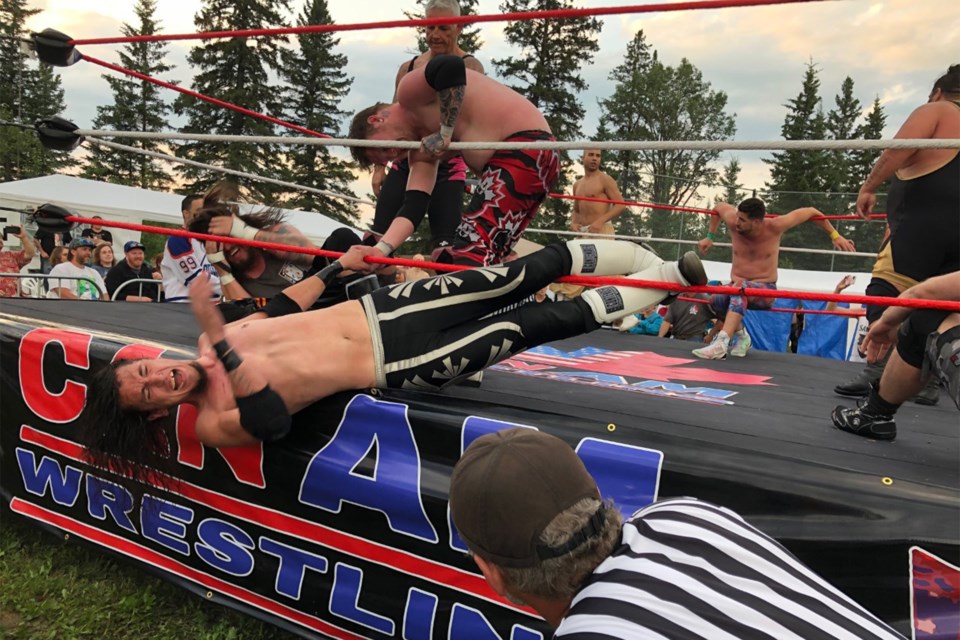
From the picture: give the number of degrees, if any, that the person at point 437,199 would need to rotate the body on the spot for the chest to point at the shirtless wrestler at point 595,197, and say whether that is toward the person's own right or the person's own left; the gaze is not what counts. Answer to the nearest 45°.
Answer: approximately 135° to the person's own left

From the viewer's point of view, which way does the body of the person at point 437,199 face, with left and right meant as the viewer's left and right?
facing the viewer

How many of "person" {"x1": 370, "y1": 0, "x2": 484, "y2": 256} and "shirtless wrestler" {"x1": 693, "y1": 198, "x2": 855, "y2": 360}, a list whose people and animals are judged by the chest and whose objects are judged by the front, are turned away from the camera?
0

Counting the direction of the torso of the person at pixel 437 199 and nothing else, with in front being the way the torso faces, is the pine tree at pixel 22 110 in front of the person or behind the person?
behind

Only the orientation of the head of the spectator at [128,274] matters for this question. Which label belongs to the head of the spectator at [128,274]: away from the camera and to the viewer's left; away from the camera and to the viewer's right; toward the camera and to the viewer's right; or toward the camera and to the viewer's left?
toward the camera and to the viewer's right

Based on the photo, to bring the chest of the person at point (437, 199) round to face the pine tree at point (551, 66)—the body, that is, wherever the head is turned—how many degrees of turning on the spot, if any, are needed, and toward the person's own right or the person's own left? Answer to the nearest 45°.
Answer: approximately 180°

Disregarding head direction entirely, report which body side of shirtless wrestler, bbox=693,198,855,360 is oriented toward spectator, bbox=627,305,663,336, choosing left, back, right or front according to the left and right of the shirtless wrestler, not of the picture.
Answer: right

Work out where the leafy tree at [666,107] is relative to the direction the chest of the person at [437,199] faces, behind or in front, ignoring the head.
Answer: behind
